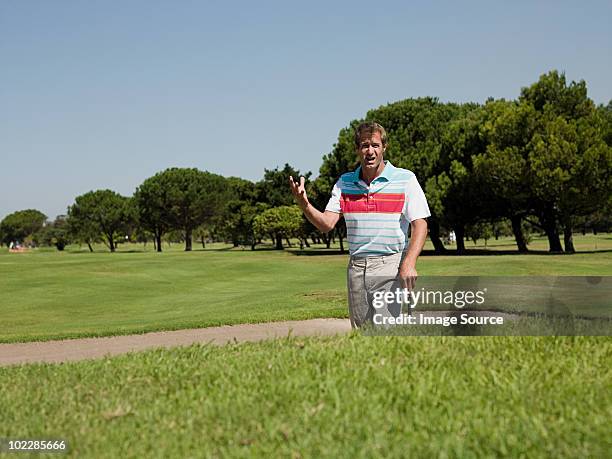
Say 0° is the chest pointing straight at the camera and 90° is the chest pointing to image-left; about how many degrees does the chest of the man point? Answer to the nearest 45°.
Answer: approximately 0°
